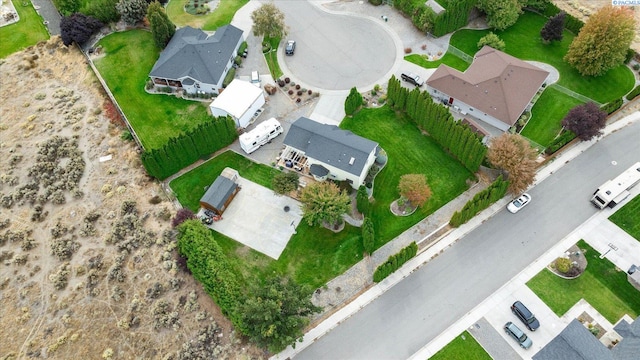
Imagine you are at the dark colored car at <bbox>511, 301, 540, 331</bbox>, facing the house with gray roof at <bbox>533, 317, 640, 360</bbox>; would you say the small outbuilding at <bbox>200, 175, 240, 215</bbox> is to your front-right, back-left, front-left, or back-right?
back-right

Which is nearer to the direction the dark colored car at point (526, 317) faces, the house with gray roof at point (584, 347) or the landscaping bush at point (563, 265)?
the house with gray roof

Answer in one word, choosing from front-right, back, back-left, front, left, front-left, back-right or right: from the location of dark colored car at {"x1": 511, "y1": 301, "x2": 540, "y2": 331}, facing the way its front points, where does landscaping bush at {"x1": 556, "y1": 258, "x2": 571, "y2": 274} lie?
back-left

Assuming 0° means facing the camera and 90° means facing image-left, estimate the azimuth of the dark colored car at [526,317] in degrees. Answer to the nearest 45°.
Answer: approximately 315°

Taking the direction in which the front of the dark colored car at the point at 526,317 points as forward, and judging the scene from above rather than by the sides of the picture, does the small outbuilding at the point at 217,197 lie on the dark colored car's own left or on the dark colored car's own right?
on the dark colored car's own right

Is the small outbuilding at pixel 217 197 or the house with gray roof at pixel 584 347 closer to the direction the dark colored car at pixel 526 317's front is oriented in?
the house with gray roof
